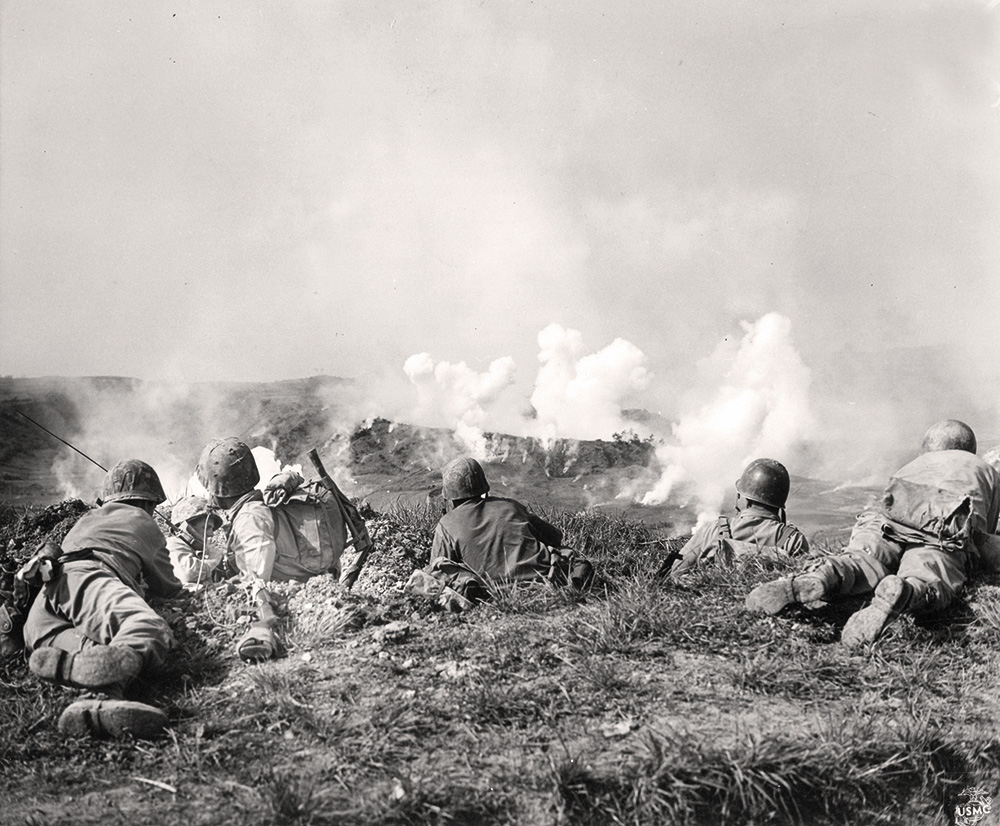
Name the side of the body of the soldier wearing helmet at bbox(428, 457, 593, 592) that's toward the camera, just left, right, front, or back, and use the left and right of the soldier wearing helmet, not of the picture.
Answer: back

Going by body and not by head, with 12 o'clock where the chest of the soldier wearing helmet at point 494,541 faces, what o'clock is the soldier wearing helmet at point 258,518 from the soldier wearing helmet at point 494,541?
the soldier wearing helmet at point 258,518 is roughly at 9 o'clock from the soldier wearing helmet at point 494,541.

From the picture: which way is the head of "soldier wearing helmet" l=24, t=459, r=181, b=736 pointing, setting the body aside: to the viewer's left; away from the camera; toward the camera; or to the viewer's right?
away from the camera

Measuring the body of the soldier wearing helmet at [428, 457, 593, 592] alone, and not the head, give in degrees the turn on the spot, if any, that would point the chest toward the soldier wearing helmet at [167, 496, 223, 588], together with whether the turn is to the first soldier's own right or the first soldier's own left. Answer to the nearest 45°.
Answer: approximately 90° to the first soldier's own left

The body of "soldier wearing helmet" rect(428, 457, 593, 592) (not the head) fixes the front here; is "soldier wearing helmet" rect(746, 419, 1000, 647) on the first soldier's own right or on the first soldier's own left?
on the first soldier's own right

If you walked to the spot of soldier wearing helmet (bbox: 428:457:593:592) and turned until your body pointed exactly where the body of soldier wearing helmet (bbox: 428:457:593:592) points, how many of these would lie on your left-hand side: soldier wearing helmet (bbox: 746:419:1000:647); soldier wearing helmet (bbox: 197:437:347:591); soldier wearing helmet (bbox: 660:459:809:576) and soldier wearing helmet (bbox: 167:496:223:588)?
2
